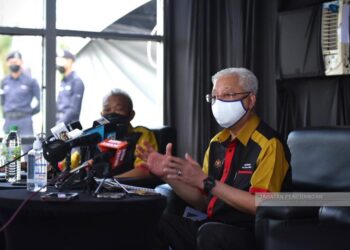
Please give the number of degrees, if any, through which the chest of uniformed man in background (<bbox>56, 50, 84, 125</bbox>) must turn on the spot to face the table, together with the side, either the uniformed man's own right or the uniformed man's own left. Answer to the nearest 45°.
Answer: approximately 45° to the uniformed man's own left

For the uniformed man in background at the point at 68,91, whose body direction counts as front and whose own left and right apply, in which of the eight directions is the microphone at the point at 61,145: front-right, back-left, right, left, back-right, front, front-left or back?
front-left

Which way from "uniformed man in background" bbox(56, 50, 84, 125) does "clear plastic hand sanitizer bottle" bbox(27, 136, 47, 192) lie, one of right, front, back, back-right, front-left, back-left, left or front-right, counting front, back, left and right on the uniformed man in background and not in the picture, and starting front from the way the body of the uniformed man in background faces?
front-left

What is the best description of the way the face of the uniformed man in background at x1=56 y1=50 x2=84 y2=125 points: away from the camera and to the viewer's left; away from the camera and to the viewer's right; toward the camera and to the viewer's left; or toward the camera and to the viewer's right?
toward the camera and to the viewer's left

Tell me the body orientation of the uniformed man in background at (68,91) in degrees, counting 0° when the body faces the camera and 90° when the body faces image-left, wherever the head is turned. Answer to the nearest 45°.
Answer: approximately 45°
